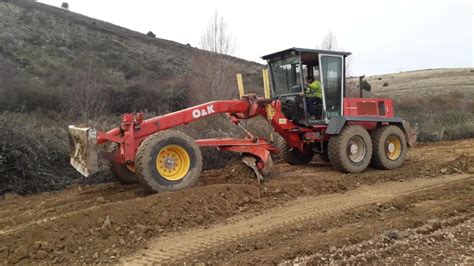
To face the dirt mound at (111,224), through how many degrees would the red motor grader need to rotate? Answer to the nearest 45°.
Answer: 0° — it already faces it

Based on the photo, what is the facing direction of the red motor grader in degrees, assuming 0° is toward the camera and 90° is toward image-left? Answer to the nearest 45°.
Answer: approximately 45°

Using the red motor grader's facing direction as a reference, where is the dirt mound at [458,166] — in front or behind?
behind
